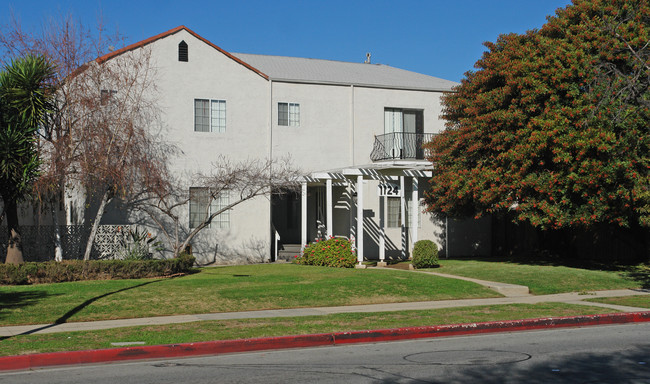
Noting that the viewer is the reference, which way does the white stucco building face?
facing the viewer

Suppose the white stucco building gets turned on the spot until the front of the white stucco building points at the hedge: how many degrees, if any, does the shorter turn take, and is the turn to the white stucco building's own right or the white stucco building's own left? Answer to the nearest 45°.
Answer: approximately 45° to the white stucco building's own right

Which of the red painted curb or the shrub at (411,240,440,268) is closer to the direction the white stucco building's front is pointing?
the red painted curb

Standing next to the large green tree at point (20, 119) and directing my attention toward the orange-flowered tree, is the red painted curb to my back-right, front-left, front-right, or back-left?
front-right

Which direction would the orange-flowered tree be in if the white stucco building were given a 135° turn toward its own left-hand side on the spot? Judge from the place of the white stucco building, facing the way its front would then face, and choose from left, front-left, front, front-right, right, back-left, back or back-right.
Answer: right

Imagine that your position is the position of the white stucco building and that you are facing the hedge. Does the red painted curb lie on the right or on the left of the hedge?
left

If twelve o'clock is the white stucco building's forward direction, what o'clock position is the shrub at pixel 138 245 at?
The shrub is roughly at 2 o'clock from the white stucco building.

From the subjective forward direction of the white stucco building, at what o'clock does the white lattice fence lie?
The white lattice fence is roughly at 2 o'clock from the white stucco building.

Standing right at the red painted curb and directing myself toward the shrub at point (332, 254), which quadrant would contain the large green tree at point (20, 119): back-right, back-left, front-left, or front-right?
front-left

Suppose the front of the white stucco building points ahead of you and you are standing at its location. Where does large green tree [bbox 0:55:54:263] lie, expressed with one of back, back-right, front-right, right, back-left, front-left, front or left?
front-right

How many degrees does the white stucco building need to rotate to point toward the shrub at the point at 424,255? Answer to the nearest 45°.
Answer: approximately 45° to its left

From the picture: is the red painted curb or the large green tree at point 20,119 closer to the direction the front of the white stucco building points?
the red painted curb

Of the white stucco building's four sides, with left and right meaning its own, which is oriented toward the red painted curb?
front
